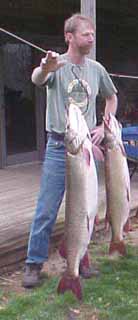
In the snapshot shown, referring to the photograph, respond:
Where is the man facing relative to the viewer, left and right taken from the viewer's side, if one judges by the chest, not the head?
facing the viewer

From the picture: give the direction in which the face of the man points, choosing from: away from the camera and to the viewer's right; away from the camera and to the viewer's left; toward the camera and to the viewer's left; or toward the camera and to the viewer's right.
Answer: toward the camera and to the viewer's right
